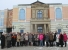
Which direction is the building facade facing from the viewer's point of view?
toward the camera
